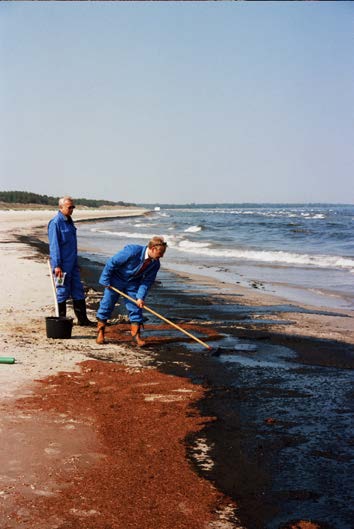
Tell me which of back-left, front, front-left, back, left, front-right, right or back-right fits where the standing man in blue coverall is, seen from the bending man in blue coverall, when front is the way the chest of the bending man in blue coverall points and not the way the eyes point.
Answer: back

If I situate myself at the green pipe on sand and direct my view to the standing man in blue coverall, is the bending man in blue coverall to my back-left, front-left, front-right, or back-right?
front-right

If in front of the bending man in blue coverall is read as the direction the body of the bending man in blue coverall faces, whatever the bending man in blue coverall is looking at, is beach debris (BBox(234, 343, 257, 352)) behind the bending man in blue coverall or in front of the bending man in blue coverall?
in front

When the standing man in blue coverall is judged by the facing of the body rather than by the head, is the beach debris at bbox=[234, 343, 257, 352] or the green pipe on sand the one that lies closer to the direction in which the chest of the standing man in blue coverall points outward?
the beach debris

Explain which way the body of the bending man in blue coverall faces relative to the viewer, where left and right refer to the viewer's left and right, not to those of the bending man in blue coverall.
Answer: facing the viewer and to the right of the viewer

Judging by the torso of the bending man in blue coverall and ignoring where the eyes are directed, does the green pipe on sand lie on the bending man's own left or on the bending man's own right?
on the bending man's own right

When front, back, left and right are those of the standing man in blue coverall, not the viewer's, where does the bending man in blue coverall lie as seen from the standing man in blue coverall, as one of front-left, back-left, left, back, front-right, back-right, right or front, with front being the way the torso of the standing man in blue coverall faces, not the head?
front

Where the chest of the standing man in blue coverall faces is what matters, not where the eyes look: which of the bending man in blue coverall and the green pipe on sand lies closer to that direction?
the bending man in blue coverall

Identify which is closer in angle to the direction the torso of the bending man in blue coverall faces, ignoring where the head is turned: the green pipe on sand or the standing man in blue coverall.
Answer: the green pipe on sand

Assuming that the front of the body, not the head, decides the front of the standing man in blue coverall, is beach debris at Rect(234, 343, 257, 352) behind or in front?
in front

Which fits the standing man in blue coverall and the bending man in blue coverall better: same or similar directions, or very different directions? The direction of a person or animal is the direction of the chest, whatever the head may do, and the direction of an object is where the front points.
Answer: same or similar directions

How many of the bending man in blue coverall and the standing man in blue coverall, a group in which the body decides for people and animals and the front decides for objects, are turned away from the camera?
0
